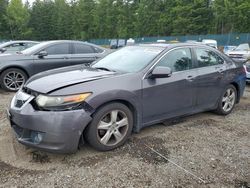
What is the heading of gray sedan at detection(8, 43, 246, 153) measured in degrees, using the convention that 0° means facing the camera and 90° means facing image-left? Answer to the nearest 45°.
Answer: approximately 45°
